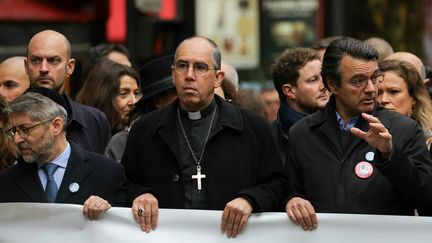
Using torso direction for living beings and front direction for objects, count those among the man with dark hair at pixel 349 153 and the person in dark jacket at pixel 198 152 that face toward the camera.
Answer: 2

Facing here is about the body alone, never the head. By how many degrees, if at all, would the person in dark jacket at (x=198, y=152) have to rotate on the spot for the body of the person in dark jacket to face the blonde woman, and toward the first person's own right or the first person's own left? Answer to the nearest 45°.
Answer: approximately 135° to the first person's own left

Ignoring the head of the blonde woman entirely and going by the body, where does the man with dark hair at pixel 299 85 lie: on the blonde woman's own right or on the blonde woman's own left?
on the blonde woman's own right

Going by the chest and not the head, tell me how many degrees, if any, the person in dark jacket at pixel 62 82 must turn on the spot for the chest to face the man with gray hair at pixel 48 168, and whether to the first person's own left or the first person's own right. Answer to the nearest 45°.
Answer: approximately 45° to the first person's own left

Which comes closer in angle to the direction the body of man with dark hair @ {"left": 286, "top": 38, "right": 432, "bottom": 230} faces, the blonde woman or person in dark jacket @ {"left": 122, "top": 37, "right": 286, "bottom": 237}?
the person in dark jacket

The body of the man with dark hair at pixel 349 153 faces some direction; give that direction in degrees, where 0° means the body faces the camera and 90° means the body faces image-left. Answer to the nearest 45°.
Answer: approximately 0°
